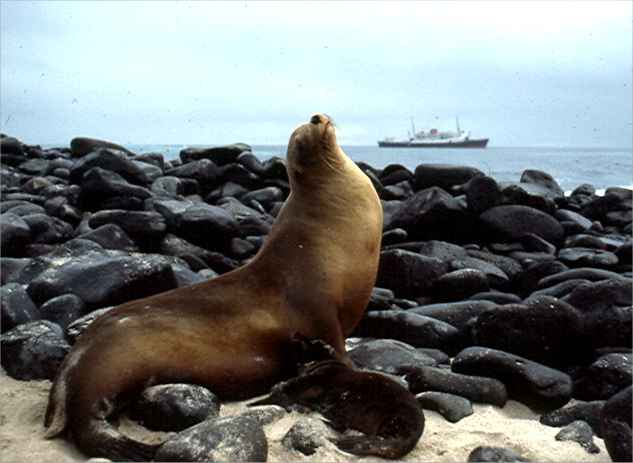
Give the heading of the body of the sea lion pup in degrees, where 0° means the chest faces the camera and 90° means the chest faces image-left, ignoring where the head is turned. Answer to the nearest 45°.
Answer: approximately 90°

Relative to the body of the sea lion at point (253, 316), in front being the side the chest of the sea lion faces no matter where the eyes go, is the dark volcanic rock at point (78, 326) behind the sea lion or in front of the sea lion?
behind

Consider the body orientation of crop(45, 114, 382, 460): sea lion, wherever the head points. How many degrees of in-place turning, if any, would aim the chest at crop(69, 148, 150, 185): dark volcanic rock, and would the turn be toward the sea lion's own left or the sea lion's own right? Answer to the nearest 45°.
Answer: approximately 90° to the sea lion's own left

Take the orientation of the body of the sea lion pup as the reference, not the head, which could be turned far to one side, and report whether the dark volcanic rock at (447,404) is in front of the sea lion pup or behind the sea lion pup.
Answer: behind

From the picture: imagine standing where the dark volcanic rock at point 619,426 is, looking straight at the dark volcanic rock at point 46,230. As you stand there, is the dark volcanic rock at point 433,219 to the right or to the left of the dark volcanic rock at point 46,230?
right

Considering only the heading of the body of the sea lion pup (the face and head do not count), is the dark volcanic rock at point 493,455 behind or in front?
behind

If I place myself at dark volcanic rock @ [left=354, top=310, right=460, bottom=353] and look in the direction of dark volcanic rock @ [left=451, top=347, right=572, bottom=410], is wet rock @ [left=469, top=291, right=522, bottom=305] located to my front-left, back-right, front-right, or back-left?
back-left

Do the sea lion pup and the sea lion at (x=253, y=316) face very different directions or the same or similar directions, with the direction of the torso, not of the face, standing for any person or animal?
very different directions

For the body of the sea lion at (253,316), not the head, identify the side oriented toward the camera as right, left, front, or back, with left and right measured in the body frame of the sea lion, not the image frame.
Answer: right
